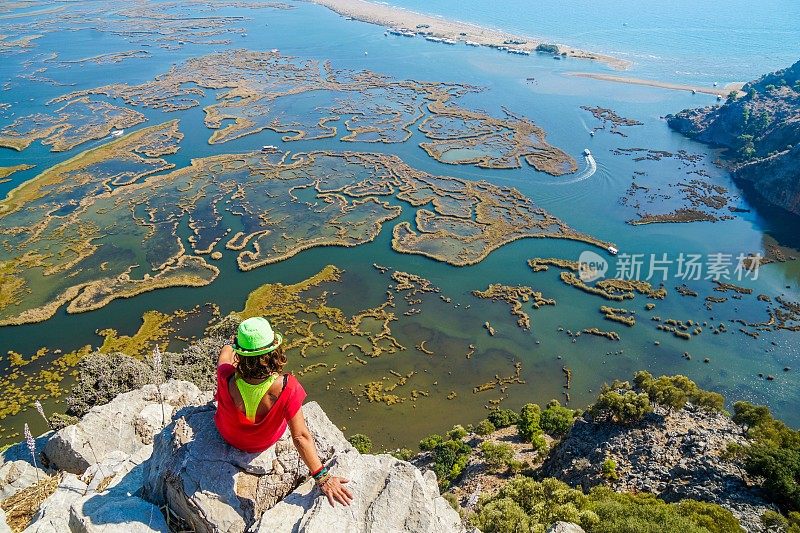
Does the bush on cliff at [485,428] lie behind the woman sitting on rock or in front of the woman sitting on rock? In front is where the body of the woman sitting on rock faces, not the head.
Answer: in front

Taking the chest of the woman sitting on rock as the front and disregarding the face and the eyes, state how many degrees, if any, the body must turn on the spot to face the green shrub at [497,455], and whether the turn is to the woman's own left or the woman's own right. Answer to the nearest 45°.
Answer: approximately 45° to the woman's own right

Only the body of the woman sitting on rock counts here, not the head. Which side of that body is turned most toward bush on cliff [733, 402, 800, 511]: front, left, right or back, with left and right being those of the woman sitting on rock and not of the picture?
right

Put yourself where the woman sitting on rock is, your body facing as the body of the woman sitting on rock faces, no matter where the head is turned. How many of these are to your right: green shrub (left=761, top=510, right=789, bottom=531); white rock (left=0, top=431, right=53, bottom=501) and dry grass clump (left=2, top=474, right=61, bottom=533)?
1

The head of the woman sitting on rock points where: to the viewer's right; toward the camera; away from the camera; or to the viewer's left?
away from the camera

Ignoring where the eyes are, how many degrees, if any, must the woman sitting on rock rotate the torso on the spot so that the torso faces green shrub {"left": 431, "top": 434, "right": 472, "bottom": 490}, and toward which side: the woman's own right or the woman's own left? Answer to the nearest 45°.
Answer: approximately 45° to the woman's own right

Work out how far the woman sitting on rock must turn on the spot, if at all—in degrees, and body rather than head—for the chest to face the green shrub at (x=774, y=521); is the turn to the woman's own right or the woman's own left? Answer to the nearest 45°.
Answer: approximately 90° to the woman's own right

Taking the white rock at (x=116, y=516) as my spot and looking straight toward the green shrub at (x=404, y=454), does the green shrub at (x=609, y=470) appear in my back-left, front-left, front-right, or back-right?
front-right

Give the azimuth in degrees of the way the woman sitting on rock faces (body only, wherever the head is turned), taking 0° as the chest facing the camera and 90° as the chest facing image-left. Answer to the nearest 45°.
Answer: approximately 180°

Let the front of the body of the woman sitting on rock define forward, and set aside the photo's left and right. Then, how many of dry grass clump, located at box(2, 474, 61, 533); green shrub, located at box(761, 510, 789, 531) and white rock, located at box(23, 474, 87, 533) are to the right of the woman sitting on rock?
1
